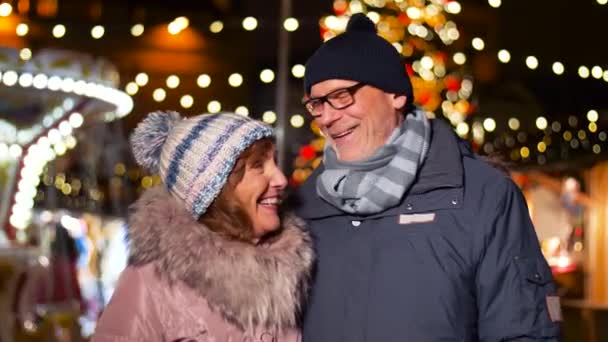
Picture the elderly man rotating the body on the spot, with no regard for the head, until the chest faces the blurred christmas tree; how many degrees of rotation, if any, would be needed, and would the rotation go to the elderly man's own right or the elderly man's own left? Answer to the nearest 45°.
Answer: approximately 135° to the elderly man's own right

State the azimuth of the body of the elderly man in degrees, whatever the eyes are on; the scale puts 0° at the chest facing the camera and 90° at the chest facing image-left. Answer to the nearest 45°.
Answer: approximately 45°

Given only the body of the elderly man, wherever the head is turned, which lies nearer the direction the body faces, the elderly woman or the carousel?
the elderly woman

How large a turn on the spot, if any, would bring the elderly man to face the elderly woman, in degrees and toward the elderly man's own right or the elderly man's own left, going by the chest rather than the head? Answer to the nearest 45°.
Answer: approximately 45° to the elderly man's own right

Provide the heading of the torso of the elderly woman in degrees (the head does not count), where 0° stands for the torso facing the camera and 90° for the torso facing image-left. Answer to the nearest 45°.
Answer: approximately 315°

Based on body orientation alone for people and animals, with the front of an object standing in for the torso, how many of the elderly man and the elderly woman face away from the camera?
0

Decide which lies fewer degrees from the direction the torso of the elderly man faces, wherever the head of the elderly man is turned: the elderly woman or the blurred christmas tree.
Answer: the elderly woman

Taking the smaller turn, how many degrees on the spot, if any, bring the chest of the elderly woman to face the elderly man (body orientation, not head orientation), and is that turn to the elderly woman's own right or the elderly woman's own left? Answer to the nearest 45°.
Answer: approximately 45° to the elderly woman's own left

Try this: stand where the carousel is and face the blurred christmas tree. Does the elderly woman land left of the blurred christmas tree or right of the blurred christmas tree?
right

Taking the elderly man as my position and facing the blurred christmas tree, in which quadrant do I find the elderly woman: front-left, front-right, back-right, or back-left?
back-left
